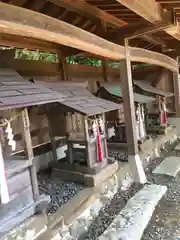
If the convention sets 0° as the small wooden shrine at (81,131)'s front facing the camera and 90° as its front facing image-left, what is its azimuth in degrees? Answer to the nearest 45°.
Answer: approximately 315°

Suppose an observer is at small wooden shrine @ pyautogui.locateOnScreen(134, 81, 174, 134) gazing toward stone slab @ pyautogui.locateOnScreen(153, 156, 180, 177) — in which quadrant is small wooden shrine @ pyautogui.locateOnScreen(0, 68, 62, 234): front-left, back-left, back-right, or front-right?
front-right

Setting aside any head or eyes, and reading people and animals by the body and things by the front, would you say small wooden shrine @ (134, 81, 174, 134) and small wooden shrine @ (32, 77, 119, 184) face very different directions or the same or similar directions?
same or similar directions

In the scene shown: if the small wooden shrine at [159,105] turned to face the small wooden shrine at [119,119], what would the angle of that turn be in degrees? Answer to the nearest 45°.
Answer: approximately 90° to its right

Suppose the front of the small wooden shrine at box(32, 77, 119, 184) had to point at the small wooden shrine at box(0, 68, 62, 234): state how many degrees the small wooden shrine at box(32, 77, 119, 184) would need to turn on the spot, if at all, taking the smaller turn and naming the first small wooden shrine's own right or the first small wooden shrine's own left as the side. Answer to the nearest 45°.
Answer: approximately 90° to the first small wooden shrine's own right

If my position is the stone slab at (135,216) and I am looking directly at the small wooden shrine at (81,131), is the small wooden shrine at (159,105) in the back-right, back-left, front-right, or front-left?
front-right

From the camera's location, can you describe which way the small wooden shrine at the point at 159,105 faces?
facing the viewer and to the right of the viewer

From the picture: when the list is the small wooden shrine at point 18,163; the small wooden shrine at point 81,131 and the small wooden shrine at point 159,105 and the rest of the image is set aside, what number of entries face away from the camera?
0

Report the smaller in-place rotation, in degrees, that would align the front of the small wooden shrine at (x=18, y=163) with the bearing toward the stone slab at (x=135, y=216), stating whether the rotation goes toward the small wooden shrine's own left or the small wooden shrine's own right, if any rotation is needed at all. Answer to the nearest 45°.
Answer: approximately 45° to the small wooden shrine's own left

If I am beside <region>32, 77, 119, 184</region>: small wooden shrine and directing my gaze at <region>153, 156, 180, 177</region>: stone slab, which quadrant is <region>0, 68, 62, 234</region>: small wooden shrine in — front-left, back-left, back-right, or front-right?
back-right

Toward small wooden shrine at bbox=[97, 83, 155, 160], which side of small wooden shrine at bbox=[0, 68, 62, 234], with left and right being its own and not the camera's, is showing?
left

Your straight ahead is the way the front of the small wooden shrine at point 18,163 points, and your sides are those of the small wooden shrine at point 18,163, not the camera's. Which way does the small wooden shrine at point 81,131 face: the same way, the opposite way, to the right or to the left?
the same way

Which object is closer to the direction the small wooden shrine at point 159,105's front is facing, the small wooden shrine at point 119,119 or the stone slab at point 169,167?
the stone slab
